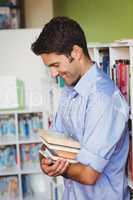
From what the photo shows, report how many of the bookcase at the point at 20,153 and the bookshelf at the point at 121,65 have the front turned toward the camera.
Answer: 2

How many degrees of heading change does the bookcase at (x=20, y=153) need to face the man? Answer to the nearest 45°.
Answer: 0° — it already faces them

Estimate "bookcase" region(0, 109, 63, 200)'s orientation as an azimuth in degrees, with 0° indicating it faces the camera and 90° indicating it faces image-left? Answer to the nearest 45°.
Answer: approximately 0°

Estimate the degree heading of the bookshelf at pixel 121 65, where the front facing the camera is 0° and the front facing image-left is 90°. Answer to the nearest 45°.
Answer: approximately 0°
